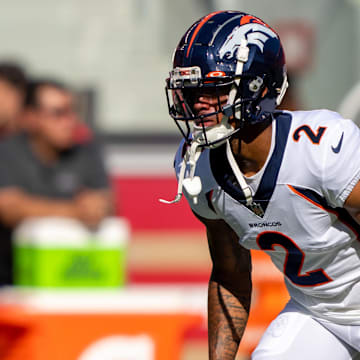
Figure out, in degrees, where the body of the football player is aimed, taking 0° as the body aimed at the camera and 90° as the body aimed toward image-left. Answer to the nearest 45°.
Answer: approximately 45°

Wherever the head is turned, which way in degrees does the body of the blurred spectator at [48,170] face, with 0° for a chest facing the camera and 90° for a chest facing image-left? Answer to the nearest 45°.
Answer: approximately 315°

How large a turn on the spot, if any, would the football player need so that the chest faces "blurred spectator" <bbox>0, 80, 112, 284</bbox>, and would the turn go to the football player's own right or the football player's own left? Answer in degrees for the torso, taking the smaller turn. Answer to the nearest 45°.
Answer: approximately 90° to the football player's own right
